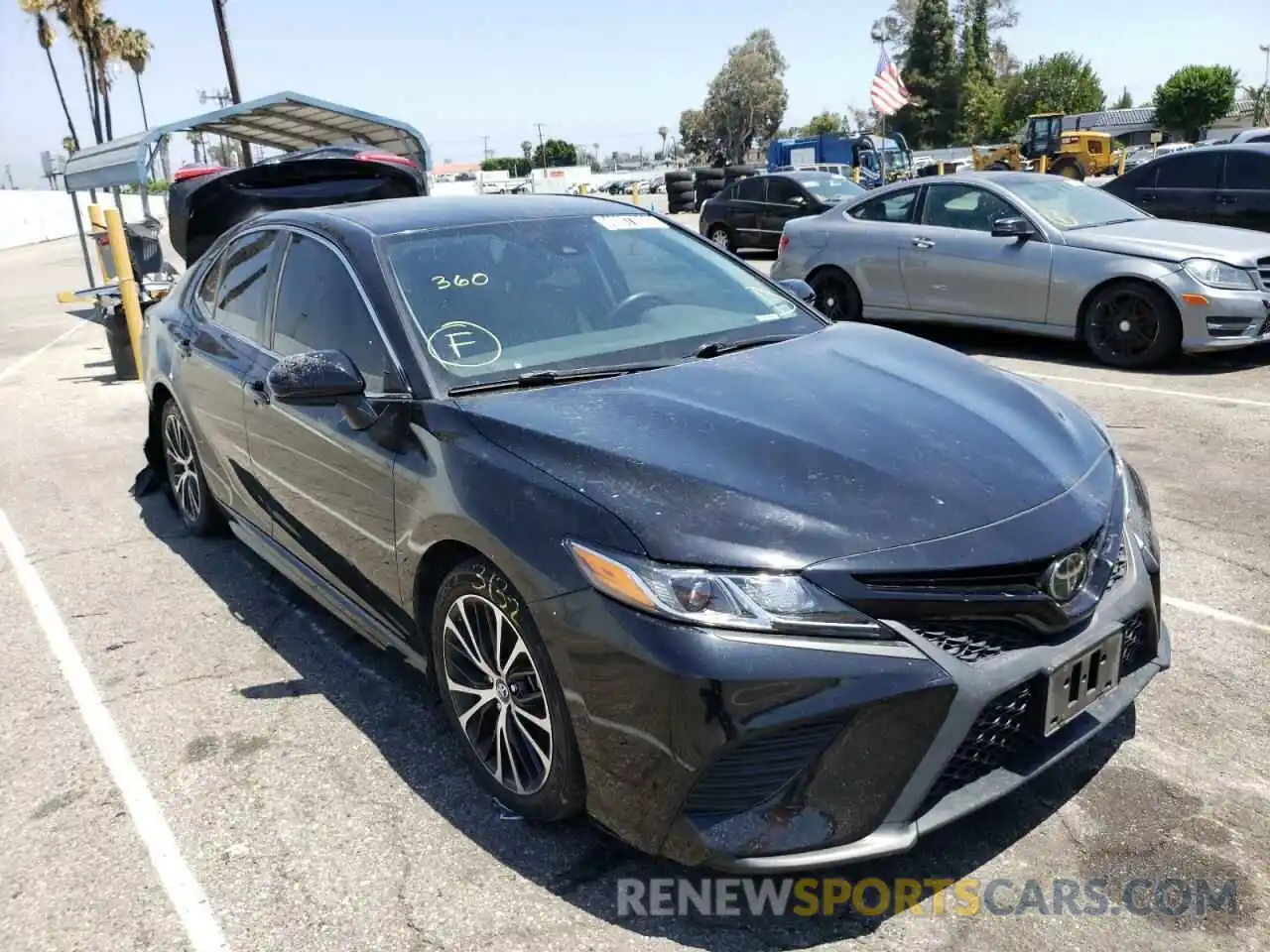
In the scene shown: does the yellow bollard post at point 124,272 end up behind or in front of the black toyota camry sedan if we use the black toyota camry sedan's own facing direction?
behind

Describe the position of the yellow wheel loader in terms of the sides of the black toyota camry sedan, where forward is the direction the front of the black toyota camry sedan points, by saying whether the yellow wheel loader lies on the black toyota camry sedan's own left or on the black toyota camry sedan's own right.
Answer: on the black toyota camry sedan's own left

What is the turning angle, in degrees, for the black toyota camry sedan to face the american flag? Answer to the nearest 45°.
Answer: approximately 135° to its left

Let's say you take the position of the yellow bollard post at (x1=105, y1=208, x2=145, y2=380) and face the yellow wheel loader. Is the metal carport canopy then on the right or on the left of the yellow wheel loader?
left

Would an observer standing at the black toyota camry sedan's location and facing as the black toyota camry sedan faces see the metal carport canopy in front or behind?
behind

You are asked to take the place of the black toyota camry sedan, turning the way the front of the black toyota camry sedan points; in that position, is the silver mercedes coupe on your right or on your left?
on your left

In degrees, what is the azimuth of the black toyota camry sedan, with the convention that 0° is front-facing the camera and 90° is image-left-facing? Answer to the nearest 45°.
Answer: approximately 315°
